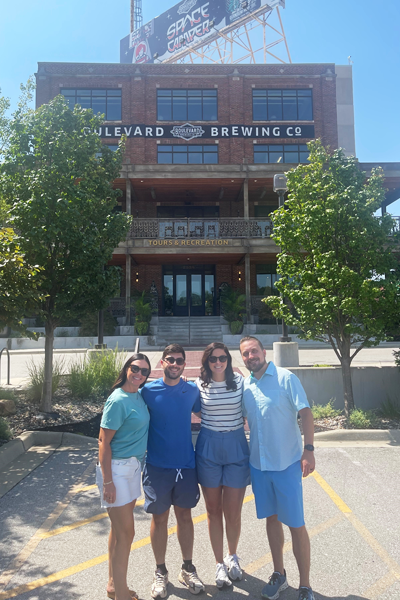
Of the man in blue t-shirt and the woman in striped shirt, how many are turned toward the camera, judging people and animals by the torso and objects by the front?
2

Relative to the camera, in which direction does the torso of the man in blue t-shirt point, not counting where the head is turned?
toward the camera

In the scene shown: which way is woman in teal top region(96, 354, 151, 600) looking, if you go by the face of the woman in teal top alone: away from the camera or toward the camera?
toward the camera

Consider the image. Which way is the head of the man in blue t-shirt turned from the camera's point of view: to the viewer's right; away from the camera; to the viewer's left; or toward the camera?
toward the camera

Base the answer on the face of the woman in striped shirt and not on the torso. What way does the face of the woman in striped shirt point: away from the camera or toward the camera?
toward the camera

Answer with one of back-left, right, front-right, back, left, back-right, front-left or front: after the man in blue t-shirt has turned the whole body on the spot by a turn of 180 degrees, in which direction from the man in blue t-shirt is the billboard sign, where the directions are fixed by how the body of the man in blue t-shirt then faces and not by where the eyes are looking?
front

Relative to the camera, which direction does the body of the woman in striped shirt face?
toward the camera

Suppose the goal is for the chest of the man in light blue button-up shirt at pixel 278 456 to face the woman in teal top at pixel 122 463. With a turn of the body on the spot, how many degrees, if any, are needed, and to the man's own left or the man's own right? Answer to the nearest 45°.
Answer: approximately 45° to the man's own right

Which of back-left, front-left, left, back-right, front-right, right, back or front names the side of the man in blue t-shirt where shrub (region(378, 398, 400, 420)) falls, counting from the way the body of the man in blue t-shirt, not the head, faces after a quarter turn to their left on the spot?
front-left

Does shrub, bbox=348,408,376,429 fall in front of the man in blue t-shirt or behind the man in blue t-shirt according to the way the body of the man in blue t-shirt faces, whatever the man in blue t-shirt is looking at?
behind

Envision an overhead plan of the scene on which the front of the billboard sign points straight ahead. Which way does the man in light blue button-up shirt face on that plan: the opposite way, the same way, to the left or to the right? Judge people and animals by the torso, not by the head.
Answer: the same way

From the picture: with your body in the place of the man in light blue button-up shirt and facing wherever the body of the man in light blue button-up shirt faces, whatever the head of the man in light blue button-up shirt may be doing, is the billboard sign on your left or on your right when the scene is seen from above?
on your right

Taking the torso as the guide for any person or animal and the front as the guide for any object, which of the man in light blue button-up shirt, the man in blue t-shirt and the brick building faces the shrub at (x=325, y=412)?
the brick building

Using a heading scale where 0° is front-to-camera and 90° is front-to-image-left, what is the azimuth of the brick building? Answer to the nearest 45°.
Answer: approximately 0°

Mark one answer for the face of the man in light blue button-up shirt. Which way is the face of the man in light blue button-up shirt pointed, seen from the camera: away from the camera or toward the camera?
toward the camera

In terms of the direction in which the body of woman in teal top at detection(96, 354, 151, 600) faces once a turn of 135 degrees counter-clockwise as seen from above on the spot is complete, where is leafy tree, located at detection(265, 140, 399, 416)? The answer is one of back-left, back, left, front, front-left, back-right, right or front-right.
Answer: front-right
